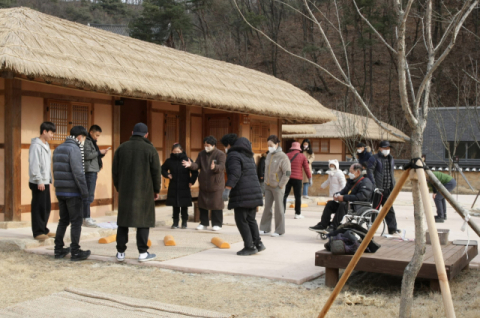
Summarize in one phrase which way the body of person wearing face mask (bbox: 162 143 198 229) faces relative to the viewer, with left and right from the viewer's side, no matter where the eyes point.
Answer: facing the viewer

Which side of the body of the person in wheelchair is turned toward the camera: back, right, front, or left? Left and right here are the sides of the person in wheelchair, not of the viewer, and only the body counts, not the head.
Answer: left

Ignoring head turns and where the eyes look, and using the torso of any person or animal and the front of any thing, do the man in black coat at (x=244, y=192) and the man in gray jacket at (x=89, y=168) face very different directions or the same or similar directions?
very different directions

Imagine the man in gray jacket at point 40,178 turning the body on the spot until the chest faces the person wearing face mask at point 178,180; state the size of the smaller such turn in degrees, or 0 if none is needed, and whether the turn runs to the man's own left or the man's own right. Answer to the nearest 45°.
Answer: approximately 45° to the man's own left

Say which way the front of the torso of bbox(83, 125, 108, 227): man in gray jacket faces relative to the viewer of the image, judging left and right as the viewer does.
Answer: facing to the right of the viewer

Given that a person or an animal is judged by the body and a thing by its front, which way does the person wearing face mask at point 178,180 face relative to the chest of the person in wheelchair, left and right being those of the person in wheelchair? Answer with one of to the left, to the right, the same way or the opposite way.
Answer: to the left

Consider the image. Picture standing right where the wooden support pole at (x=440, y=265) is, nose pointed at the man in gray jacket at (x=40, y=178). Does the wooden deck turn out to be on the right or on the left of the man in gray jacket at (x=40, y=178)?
right

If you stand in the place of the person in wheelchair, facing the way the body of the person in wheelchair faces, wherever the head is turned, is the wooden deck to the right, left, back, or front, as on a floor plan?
left

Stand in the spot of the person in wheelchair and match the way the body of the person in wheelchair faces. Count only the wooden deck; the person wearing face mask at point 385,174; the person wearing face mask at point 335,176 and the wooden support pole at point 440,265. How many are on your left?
2
